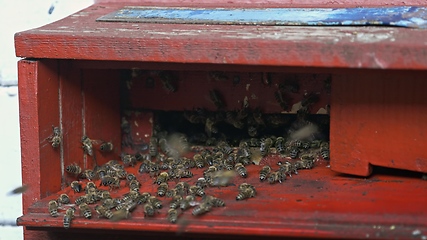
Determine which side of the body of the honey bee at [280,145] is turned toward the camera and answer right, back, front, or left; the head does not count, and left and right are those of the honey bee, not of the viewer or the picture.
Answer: back

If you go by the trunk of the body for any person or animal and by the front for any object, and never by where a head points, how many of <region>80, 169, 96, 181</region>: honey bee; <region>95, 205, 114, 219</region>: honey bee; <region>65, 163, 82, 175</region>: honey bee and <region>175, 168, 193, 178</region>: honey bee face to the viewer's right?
2

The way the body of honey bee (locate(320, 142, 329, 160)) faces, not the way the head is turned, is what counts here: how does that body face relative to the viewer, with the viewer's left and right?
facing away from the viewer

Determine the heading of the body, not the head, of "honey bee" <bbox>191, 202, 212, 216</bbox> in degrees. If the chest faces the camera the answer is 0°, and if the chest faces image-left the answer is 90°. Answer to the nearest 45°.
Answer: approximately 225°

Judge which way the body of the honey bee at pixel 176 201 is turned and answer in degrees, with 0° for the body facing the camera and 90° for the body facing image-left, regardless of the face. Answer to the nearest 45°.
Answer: approximately 225°

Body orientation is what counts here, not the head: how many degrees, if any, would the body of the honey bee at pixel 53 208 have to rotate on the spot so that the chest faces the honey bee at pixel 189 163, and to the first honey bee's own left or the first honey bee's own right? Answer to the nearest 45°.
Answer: approximately 45° to the first honey bee's own right

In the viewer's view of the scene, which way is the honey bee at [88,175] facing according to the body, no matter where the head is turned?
to the viewer's right

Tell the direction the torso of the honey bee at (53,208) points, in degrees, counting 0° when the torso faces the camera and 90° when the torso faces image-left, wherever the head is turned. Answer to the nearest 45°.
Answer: approximately 180°
